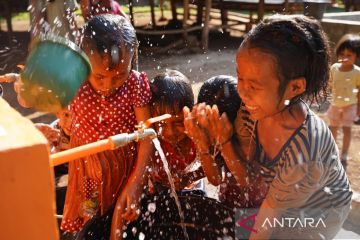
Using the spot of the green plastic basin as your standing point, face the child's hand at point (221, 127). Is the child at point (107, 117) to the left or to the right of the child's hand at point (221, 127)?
left

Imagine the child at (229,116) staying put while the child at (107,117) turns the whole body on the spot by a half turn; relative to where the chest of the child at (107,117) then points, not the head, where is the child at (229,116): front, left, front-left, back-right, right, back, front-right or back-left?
right

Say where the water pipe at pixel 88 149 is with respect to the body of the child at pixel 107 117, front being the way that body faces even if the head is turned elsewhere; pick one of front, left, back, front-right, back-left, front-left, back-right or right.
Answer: front

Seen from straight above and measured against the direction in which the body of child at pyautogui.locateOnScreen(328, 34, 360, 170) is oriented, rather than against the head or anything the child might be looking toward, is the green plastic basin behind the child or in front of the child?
in front

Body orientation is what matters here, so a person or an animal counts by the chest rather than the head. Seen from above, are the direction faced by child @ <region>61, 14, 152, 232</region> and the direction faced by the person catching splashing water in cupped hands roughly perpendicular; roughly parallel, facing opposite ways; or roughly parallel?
roughly perpendicular

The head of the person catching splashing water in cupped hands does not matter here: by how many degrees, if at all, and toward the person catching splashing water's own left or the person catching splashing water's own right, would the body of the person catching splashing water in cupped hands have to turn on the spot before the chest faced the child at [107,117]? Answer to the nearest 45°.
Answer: approximately 45° to the person catching splashing water's own right

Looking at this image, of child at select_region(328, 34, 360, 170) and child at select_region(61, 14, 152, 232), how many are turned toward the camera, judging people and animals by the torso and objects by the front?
2

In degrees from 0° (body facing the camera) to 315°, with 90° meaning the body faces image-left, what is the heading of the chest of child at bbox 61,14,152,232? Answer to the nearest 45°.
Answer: approximately 0°
